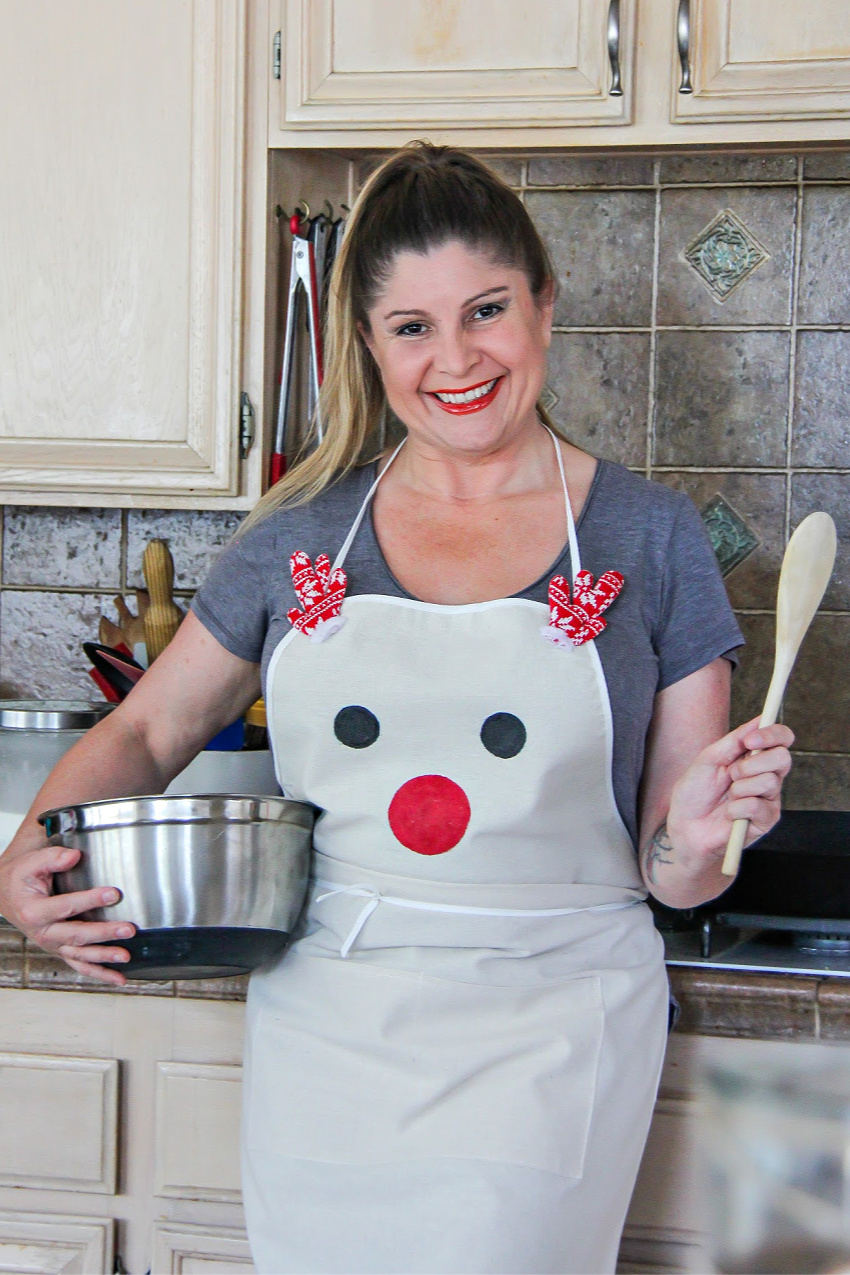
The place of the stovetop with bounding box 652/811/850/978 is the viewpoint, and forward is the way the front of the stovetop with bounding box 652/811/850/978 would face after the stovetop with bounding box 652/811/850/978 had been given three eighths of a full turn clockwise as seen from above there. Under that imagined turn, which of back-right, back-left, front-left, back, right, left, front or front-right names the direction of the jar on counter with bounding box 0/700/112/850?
front-left

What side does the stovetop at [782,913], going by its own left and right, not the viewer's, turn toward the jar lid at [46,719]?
right

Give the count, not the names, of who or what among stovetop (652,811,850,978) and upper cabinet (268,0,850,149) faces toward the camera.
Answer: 2

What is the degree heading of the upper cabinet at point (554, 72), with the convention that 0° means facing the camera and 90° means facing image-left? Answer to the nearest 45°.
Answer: approximately 0°
